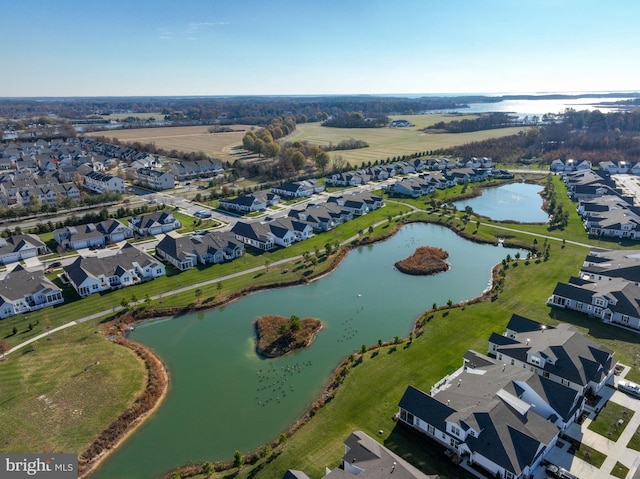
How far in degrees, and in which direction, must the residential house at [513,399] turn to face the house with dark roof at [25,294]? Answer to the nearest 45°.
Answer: approximately 135° to its right

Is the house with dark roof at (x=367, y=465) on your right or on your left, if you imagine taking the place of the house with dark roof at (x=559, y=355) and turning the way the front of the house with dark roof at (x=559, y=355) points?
on your right

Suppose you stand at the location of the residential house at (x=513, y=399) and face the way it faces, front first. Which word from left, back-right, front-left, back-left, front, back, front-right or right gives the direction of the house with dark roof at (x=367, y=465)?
right

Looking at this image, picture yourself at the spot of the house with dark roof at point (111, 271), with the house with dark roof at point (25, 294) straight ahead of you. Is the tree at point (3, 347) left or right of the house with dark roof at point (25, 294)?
left
